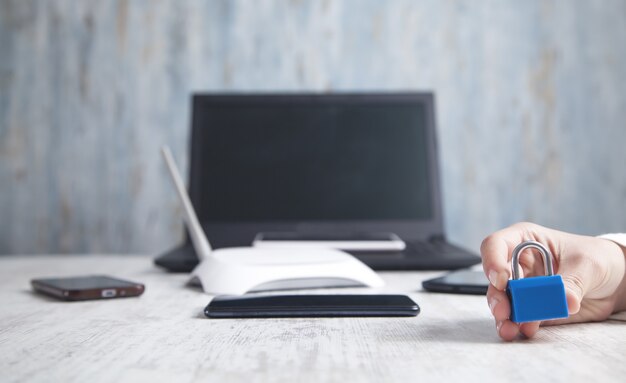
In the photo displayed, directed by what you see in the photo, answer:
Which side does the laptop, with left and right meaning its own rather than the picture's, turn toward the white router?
front

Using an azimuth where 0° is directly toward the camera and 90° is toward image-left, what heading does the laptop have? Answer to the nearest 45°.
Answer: approximately 0°

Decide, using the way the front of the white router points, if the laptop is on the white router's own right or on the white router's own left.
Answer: on the white router's own left

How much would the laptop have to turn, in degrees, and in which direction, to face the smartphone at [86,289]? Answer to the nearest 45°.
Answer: approximately 45° to its right
